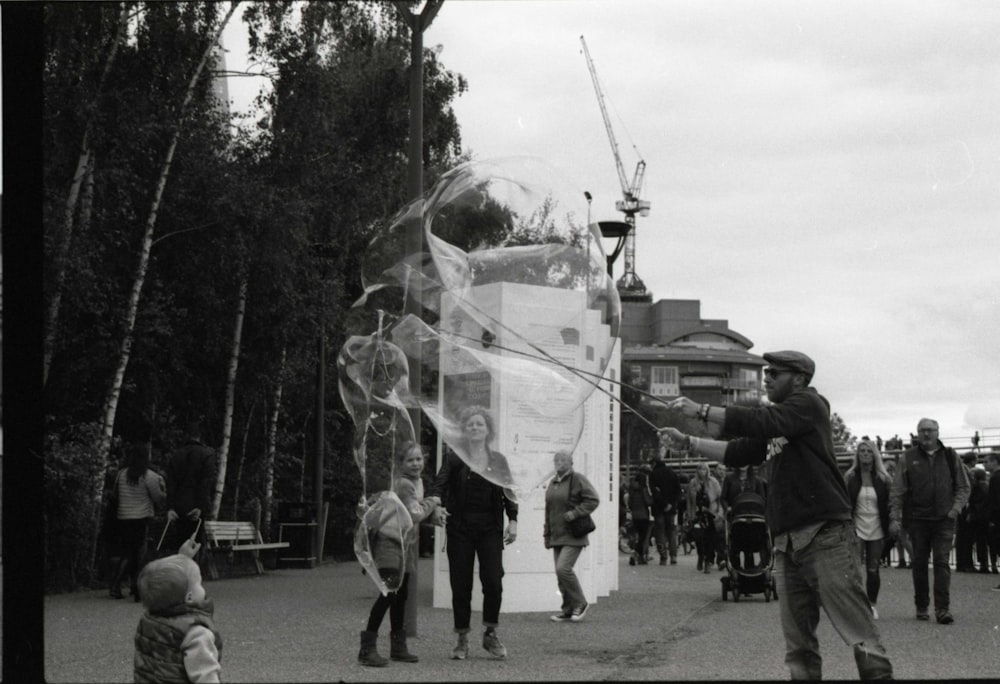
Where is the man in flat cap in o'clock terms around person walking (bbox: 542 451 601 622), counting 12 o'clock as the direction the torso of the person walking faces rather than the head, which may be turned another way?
The man in flat cap is roughly at 10 o'clock from the person walking.

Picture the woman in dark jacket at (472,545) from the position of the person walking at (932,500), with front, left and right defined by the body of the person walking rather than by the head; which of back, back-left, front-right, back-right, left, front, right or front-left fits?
front-right

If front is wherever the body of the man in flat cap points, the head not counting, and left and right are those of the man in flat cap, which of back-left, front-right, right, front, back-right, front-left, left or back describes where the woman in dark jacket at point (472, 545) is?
front-right

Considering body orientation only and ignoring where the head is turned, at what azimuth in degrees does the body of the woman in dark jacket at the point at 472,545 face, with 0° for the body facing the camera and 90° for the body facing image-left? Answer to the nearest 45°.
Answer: approximately 0°

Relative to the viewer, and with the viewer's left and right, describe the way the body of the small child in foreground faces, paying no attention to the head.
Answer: facing away from the viewer and to the right of the viewer

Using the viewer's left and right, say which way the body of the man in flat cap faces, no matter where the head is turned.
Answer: facing to the left of the viewer

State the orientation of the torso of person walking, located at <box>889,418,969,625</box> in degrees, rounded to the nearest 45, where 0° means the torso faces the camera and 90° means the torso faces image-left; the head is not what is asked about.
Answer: approximately 0°
